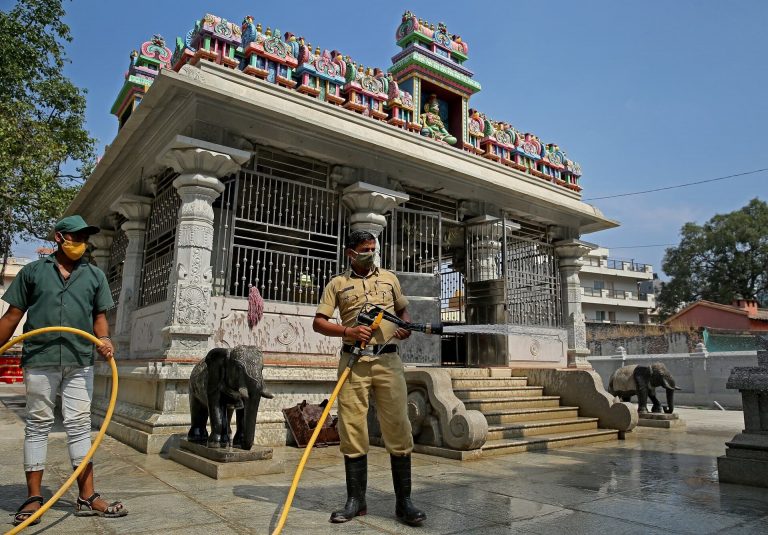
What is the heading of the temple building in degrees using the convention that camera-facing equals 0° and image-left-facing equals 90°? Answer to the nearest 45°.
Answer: approximately 315°

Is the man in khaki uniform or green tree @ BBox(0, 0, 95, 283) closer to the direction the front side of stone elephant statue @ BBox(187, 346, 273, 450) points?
the man in khaki uniform

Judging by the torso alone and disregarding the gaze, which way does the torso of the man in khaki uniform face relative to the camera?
toward the camera

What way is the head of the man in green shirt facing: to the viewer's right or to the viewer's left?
to the viewer's right

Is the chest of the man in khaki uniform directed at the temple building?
no

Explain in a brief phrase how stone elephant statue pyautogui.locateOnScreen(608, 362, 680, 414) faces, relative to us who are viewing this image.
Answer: facing the viewer and to the right of the viewer

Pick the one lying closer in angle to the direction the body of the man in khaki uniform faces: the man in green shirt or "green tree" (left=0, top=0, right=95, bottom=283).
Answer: the man in green shirt

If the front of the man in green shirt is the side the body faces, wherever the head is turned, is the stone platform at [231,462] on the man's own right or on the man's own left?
on the man's own left

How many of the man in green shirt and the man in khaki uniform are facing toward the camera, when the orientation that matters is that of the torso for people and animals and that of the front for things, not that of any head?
2

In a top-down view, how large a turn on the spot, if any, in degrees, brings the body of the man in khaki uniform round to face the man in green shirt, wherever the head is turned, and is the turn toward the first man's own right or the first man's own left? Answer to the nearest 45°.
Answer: approximately 90° to the first man's own right

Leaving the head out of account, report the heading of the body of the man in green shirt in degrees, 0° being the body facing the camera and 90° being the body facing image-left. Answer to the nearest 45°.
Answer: approximately 0°

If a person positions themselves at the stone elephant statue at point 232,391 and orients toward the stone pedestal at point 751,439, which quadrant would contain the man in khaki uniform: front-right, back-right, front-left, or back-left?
front-right

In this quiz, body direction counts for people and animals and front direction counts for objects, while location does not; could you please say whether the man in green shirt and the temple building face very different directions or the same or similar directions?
same or similar directions
